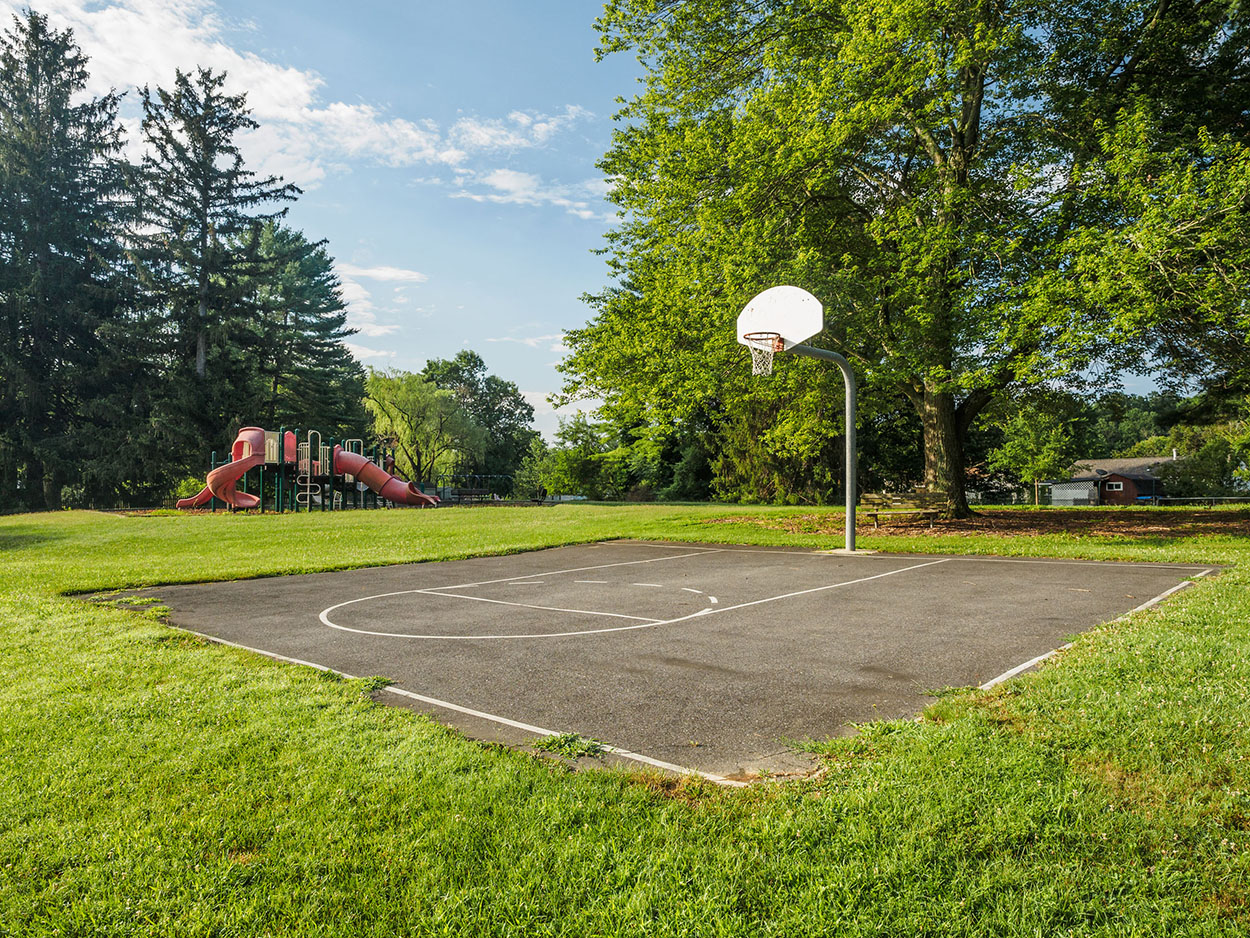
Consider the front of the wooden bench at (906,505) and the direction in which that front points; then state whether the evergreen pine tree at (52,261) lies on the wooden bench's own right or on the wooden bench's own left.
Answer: on the wooden bench's own right

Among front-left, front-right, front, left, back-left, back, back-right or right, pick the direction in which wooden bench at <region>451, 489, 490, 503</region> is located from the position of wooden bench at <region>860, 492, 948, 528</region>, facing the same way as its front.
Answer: back-right

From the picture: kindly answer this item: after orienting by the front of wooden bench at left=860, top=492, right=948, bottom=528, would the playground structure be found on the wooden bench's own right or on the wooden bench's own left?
on the wooden bench's own right

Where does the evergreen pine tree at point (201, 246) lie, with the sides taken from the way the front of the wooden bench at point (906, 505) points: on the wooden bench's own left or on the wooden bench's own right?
on the wooden bench's own right

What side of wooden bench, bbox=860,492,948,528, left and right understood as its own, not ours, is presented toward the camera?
front

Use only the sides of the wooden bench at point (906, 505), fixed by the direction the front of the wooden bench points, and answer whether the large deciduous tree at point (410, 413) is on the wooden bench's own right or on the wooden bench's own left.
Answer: on the wooden bench's own right
